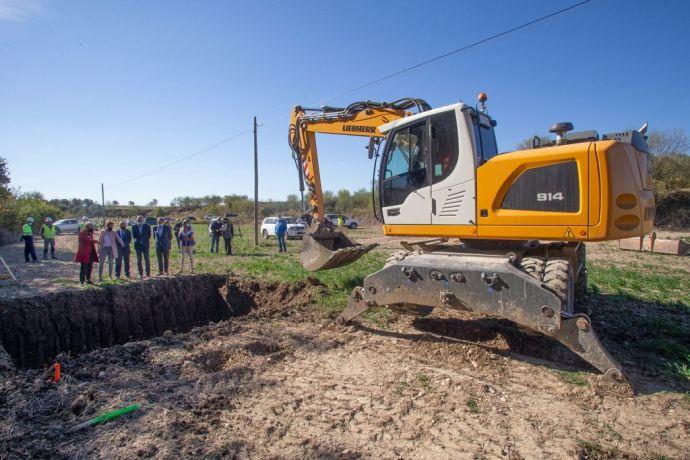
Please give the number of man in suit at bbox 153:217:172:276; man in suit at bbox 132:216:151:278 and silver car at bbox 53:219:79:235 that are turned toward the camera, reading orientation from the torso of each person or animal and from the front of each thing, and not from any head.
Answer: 2

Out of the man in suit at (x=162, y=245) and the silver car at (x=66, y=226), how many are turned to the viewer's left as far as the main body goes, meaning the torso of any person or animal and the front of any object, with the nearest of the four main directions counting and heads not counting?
1

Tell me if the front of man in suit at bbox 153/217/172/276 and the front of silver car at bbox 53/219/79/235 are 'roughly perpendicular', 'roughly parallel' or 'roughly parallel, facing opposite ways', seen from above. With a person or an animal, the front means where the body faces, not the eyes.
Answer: roughly perpendicular

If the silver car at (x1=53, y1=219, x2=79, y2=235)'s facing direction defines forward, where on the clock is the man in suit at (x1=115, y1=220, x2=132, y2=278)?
The man in suit is roughly at 9 o'clock from the silver car.

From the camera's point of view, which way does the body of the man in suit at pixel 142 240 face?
toward the camera

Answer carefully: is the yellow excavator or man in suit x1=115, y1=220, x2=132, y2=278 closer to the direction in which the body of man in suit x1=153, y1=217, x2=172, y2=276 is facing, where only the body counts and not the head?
the yellow excavator

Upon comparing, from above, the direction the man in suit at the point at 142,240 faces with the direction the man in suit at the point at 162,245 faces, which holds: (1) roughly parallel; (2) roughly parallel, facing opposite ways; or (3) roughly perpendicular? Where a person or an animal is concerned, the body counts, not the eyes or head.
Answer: roughly parallel

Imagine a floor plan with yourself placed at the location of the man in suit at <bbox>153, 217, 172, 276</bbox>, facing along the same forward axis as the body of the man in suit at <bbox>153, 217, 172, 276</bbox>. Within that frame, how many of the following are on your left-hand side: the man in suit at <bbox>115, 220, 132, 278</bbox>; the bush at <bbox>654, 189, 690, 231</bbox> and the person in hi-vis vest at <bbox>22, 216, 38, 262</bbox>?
1

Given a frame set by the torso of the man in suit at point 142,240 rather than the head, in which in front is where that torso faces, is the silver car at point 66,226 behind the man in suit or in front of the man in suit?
behind

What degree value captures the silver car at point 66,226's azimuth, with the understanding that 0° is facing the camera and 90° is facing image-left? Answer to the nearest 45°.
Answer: approximately 90°

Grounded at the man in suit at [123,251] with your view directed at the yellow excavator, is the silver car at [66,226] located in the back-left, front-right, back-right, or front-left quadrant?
back-left

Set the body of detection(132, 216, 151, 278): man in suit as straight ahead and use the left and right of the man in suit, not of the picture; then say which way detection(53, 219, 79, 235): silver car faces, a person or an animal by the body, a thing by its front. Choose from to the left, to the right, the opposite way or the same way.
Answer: to the right

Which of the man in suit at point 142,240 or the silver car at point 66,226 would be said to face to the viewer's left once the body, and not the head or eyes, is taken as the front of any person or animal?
the silver car

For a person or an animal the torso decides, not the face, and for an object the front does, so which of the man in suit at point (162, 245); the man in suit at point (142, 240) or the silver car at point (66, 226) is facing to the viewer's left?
the silver car

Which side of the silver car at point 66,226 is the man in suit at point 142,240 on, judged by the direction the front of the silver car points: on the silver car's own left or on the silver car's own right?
on the silver car's own left

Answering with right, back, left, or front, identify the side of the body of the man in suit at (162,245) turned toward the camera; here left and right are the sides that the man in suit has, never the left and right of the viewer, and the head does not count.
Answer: front
